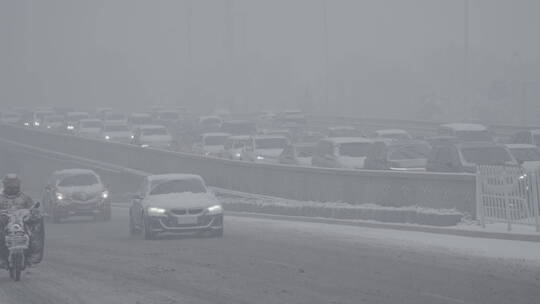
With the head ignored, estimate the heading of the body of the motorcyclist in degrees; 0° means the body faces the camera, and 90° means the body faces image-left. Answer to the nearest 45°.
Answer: approximately 0°

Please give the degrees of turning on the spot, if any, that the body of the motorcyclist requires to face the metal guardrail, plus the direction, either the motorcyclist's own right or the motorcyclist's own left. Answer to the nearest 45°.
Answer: approximately 90° to the motorcyclist's own left

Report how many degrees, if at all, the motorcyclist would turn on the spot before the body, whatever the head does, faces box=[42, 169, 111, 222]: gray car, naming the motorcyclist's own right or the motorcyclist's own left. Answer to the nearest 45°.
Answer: approximately 180°

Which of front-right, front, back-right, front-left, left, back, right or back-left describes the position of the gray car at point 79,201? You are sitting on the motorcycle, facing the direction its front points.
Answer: back

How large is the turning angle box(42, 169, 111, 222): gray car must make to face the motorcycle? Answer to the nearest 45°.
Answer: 0° — it already faces it

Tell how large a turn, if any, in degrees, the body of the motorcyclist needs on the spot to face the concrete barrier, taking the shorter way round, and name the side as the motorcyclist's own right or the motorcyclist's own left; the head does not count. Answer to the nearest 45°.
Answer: approximately 135° to the motorcyclist's own left

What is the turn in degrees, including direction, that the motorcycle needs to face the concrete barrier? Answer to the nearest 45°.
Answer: approximately 135° to its left
